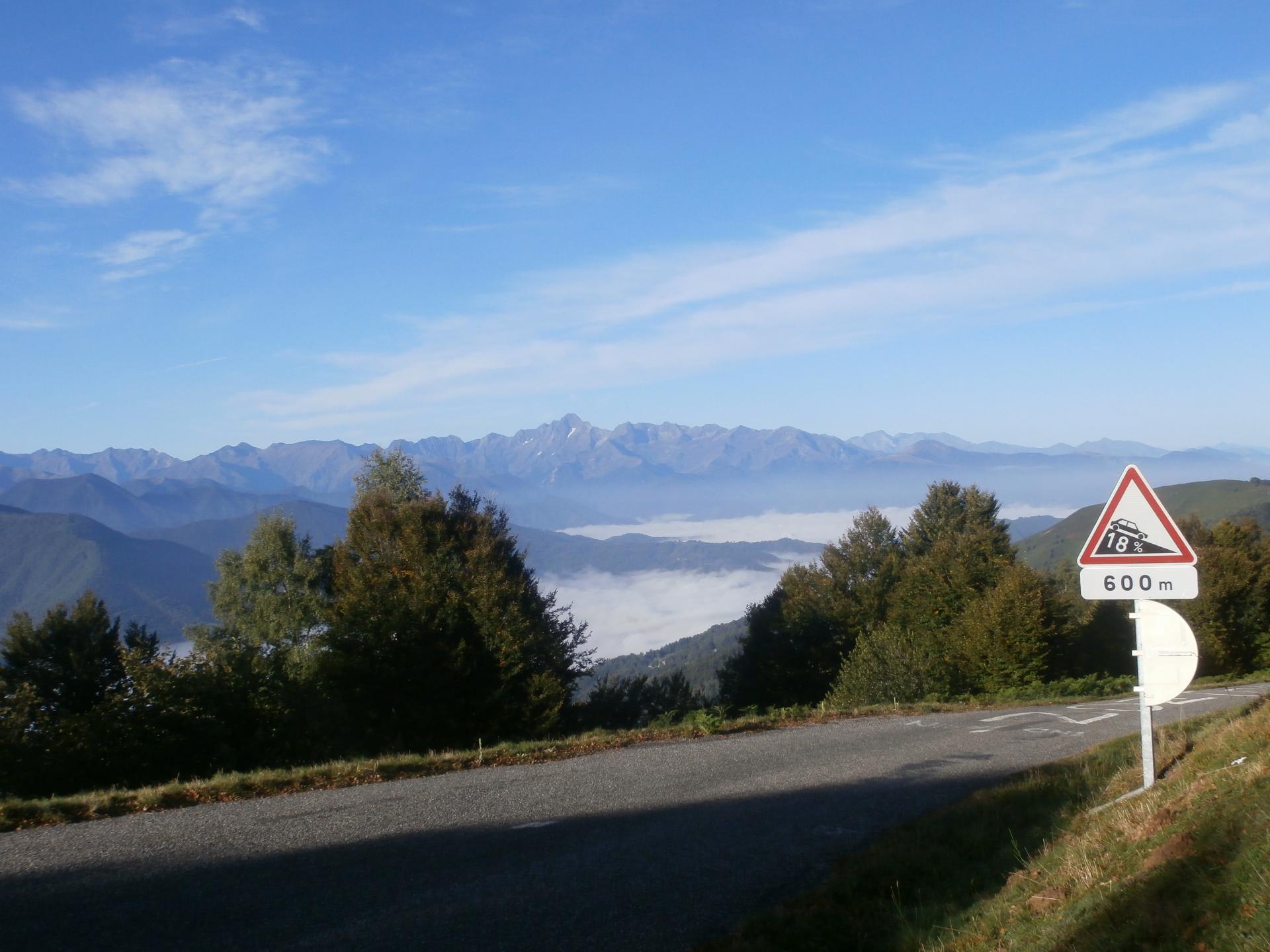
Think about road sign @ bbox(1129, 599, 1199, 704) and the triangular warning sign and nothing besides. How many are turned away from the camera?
1

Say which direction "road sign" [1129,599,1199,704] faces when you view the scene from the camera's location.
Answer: facing away from the viewer

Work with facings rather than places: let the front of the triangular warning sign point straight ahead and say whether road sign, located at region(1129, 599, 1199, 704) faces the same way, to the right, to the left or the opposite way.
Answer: the opposite way

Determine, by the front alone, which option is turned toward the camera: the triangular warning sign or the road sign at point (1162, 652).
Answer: the triangular warning sign

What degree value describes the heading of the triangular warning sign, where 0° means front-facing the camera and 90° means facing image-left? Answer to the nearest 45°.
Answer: approximately 0°
